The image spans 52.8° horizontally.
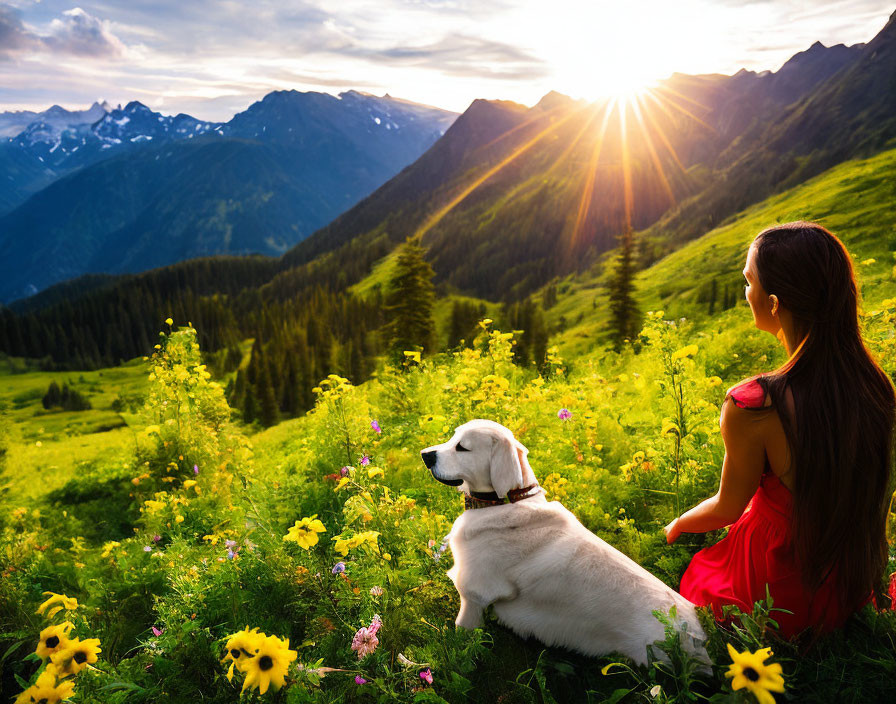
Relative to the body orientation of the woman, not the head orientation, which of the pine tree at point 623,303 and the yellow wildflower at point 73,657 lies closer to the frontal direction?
the pine tree

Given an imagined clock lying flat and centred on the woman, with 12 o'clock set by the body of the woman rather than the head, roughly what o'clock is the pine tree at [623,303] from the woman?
The pine tree is roughly at 1 o'clock from the woman.

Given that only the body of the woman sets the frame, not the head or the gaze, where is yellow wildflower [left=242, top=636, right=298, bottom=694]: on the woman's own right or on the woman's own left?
on the woman's own left

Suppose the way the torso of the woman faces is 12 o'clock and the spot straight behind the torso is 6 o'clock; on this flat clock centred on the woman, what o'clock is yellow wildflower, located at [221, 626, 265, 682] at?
The yellow wildflower is roughly at 9 o'clock from the woman.

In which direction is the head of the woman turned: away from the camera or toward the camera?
away from the camera

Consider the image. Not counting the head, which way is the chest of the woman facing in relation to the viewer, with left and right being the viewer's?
facing away from the viewer and to the left of the viewer

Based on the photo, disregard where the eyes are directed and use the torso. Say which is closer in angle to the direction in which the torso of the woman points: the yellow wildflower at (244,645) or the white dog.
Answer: the white dog

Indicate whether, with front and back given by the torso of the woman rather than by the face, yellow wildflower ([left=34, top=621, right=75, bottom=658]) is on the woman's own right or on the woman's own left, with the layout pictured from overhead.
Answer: on the woman's own left

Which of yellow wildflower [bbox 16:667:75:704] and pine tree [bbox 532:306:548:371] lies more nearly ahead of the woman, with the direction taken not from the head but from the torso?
the pine tree

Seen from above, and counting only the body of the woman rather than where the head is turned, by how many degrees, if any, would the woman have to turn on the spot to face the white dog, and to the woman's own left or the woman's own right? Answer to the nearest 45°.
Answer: approximately 45° to the woman's own left
